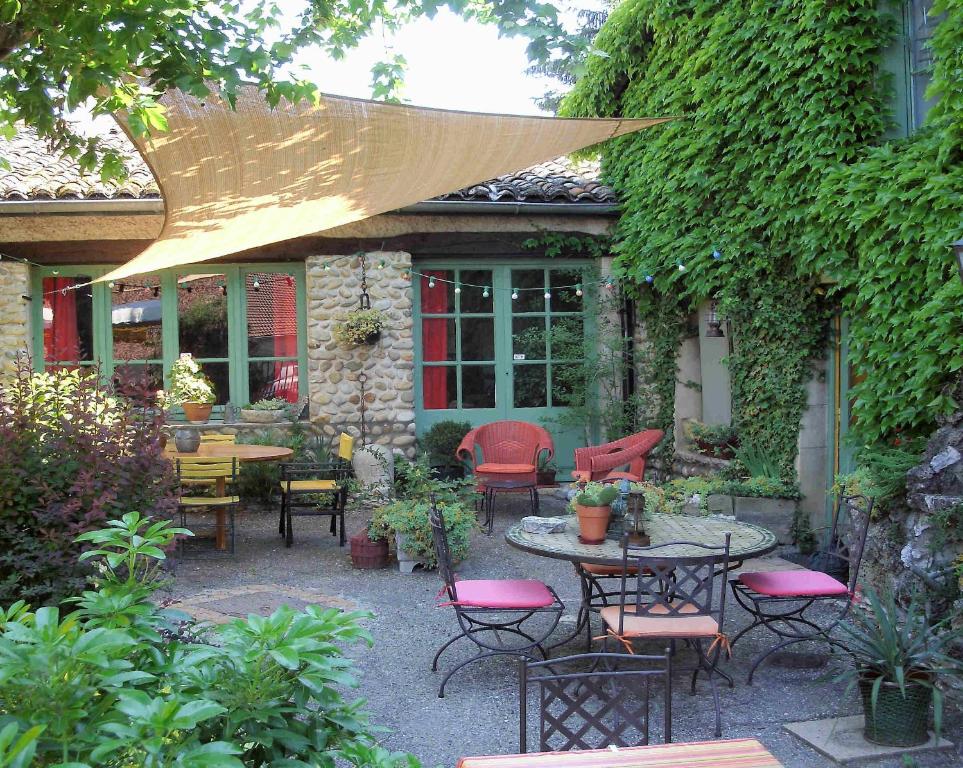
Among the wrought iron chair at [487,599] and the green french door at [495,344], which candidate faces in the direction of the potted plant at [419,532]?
the green french door

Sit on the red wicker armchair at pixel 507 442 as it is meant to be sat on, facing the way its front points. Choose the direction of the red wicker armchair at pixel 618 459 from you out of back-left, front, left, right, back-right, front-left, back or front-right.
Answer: front-left

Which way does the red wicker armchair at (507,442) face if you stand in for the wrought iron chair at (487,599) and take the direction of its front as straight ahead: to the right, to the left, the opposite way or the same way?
to the right

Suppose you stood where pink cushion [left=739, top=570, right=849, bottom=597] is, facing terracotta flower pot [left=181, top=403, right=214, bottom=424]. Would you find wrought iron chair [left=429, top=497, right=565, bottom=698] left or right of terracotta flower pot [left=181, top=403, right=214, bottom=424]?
left

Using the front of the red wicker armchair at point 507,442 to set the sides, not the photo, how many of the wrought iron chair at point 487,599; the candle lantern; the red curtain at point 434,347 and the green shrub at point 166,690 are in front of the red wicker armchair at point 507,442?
3

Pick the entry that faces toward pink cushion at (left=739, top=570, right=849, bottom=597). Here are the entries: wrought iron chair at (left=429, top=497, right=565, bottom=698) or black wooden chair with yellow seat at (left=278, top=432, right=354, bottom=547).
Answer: wrought iron chair at (left=429, top=497, right=565, bottom=698)

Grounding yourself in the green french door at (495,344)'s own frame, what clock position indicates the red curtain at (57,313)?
The red curtain is roughly at 3 o'clock from the green french door.

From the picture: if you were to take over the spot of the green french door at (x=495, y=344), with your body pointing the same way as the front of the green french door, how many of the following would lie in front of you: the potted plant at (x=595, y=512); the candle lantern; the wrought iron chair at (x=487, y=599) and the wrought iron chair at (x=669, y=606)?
4

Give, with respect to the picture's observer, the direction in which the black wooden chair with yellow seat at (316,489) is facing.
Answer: facing to the left of the viewer

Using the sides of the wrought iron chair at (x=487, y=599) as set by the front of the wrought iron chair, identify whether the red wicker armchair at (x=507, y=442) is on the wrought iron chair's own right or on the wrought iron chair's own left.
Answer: on the wrought iron chair's own left
